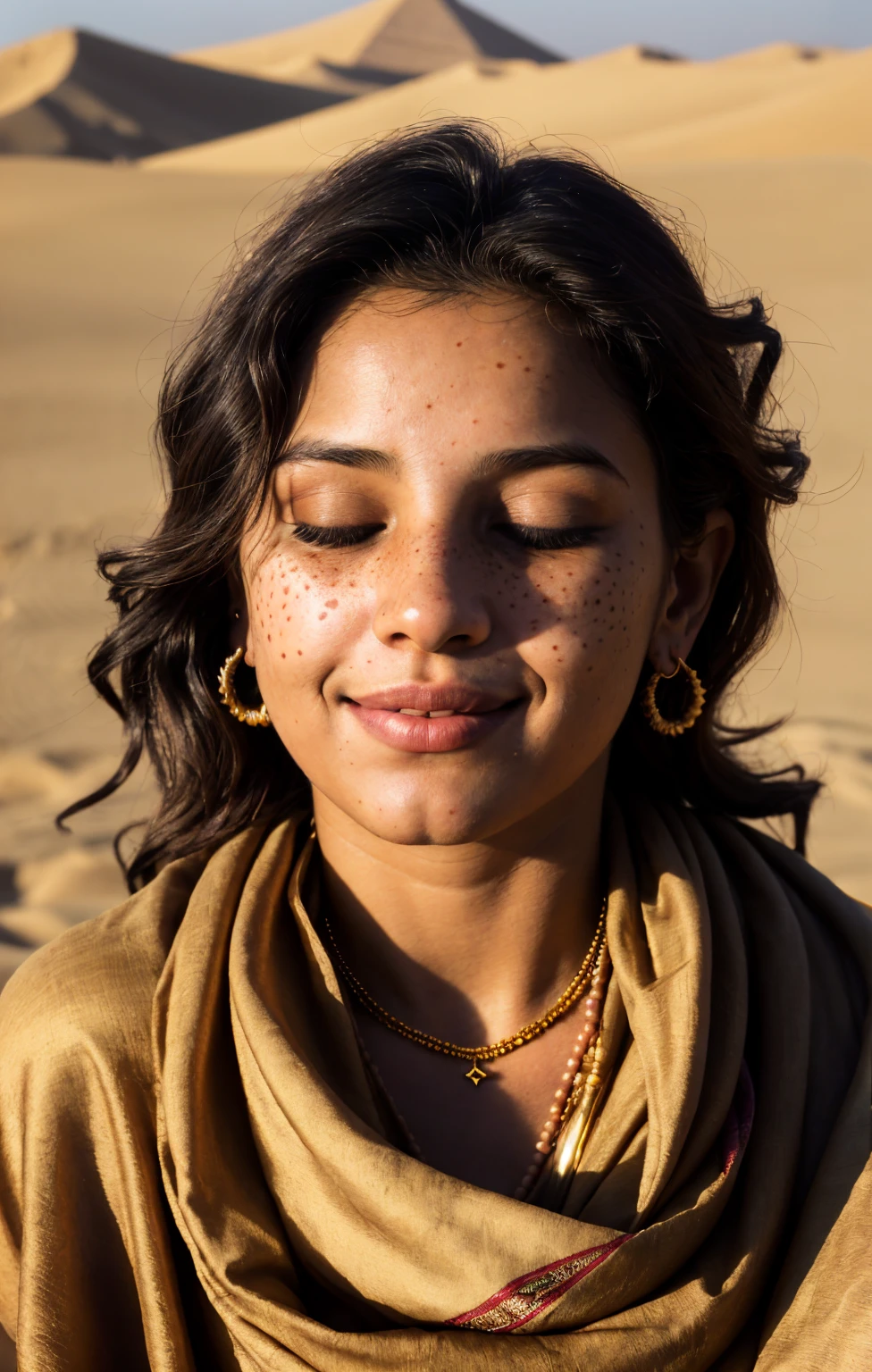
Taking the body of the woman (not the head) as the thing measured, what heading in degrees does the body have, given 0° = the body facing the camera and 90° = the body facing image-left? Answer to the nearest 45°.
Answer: approximately 0°
